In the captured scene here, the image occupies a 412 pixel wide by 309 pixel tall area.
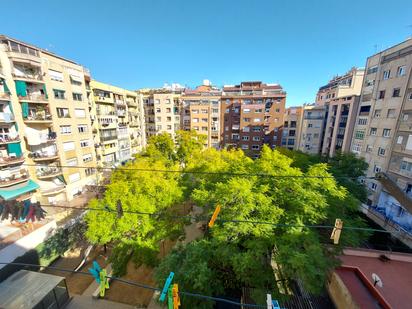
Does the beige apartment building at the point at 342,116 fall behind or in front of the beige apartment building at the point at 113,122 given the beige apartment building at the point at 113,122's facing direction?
in front

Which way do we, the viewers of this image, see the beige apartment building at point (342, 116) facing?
facing the viewer and to the left of the viewer

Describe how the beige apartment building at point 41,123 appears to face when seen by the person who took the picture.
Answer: facing the viewer and to the right of the viewer

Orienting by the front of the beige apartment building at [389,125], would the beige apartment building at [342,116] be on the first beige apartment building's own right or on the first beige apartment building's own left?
on the first beige apartment building's own right

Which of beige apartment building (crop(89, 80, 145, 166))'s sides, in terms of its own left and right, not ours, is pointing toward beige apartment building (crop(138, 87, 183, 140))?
left

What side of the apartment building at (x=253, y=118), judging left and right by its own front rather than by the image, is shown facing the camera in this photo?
front

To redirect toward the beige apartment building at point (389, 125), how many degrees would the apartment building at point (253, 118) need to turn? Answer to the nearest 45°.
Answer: approximately 45° to its left

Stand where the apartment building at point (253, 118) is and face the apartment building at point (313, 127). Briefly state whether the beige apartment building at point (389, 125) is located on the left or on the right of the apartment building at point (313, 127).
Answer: right

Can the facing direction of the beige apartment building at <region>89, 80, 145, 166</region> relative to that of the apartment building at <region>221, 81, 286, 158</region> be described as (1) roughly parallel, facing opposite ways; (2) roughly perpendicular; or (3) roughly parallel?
roughly perpendicular

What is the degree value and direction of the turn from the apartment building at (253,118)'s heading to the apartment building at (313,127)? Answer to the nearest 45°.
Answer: approximately 90° to its left

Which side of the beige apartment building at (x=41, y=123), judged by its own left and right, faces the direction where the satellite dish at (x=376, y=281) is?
front

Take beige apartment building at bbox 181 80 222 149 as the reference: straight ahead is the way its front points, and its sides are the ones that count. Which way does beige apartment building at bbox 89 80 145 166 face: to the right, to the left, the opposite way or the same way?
to the left

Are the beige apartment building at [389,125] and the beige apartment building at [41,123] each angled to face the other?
yes

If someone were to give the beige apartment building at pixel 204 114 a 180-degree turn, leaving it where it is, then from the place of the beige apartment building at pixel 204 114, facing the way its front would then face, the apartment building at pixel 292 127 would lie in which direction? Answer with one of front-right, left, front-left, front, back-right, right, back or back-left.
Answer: right

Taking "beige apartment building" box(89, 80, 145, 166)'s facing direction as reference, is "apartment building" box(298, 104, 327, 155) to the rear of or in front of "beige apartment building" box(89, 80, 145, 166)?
in front

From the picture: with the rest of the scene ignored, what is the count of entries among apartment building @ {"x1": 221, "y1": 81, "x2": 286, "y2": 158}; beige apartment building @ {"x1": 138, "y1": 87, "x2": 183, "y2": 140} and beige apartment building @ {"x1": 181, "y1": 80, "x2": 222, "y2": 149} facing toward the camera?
3

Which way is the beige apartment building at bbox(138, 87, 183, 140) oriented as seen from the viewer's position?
toward the camera
